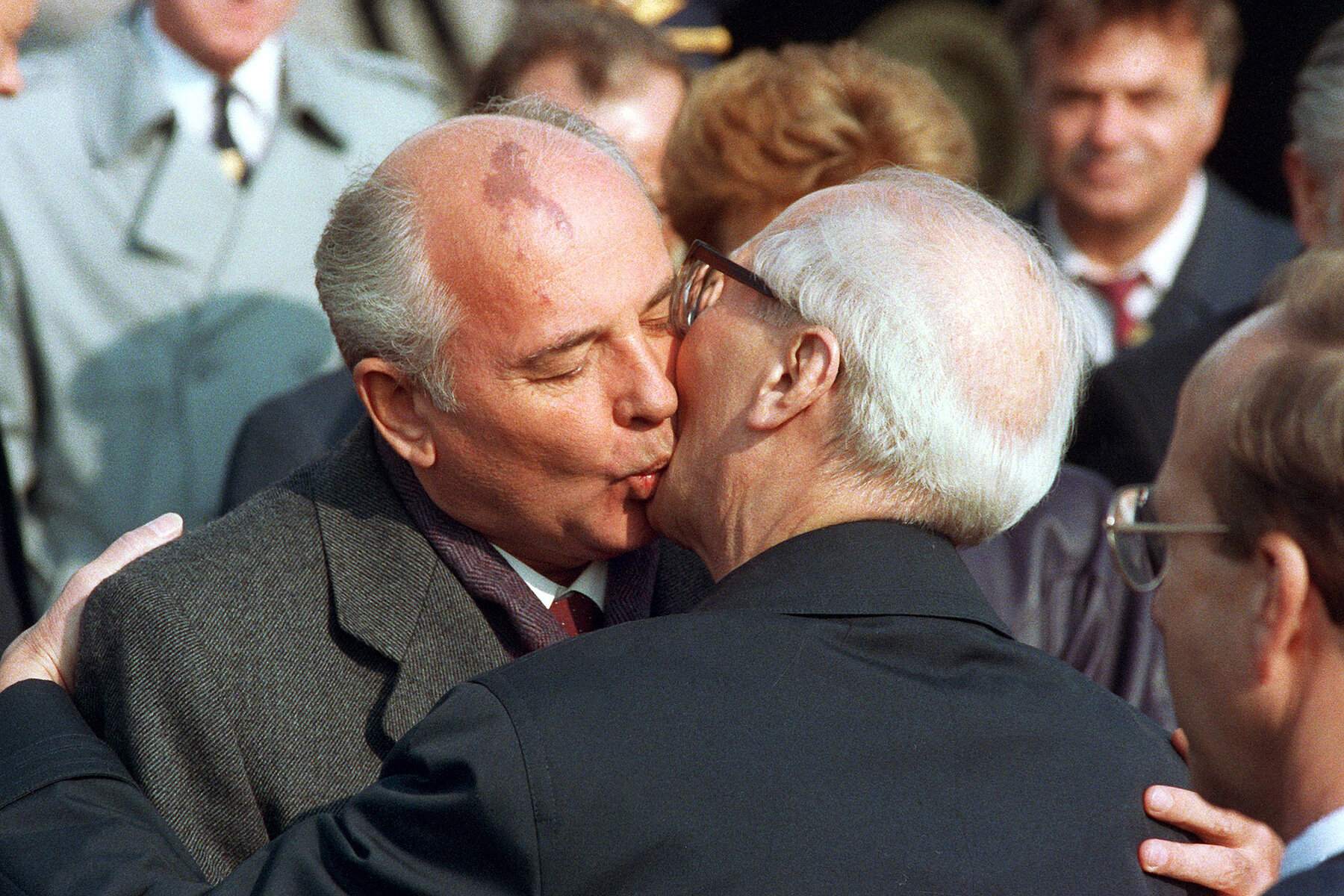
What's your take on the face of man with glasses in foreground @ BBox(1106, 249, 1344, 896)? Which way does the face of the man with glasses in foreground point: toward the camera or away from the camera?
away from the camera

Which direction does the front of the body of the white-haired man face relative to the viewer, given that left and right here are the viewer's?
facing away from the viewer and to the left of the viewer

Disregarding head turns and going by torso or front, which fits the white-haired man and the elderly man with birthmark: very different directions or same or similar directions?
very different directions

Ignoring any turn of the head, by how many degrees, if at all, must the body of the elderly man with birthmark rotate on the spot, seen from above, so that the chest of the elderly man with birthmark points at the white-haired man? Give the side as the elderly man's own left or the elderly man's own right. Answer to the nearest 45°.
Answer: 0° — they already face them

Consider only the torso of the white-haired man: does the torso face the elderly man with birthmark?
yes

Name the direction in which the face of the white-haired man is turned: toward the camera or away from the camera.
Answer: away from the camera

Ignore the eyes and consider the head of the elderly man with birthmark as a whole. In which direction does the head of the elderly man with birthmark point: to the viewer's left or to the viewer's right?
to the viewer's right
